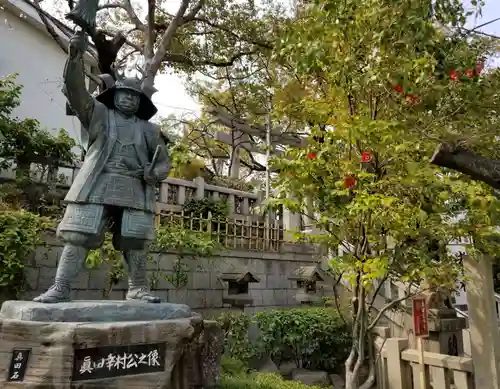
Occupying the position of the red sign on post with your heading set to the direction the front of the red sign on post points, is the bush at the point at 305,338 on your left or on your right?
on your right

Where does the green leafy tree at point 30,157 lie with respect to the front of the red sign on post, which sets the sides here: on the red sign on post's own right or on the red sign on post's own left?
on the red sign on post's own right

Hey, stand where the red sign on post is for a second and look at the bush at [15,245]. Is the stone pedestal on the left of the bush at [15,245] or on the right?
left

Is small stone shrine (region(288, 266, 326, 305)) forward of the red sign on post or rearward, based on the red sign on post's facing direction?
rearward

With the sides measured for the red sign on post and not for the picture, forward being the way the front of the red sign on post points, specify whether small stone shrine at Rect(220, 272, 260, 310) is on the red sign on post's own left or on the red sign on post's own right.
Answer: on the red sign on post's own right

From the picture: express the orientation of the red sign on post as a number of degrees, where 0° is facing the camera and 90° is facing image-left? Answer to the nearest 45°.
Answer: approximately 0°

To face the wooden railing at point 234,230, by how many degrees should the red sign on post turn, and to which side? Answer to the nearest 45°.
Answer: approximately 135° to its right

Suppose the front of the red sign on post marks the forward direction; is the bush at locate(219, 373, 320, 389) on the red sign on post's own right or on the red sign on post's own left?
on the red sign on post's own right

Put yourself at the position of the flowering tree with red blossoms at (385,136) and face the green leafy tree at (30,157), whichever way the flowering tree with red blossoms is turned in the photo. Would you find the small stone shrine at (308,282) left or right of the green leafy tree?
right

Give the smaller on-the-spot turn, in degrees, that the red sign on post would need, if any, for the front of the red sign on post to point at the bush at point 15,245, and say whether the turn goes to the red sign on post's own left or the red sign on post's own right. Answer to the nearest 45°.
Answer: approximately 45° to the red sign on post's own right

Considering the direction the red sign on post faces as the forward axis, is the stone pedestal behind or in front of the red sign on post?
in front
